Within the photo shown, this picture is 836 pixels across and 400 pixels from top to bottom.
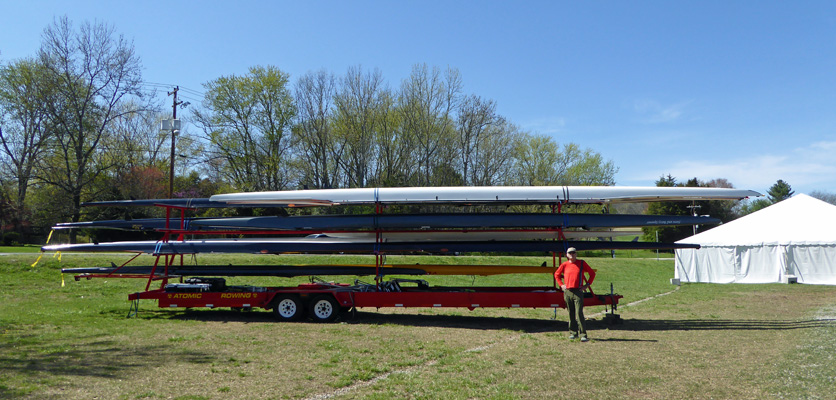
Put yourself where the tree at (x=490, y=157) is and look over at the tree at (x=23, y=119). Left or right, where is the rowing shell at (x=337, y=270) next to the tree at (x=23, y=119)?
left

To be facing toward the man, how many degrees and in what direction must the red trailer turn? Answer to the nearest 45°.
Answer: approximately 45° to its right

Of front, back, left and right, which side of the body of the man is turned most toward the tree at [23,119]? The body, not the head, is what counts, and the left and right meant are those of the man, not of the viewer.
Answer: right

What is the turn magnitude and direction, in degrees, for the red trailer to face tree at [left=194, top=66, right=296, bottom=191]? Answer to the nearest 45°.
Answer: approximately 90° to its left

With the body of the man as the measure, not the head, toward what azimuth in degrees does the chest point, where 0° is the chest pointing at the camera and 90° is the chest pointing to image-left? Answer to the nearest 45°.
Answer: approximately 0°

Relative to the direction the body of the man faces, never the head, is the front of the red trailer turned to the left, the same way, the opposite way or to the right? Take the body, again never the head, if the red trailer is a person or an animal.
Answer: to the left

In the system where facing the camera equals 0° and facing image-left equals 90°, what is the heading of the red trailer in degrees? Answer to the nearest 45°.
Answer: approximately 270°

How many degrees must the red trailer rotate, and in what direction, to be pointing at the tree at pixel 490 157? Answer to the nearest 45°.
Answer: approximately 90° to its left
